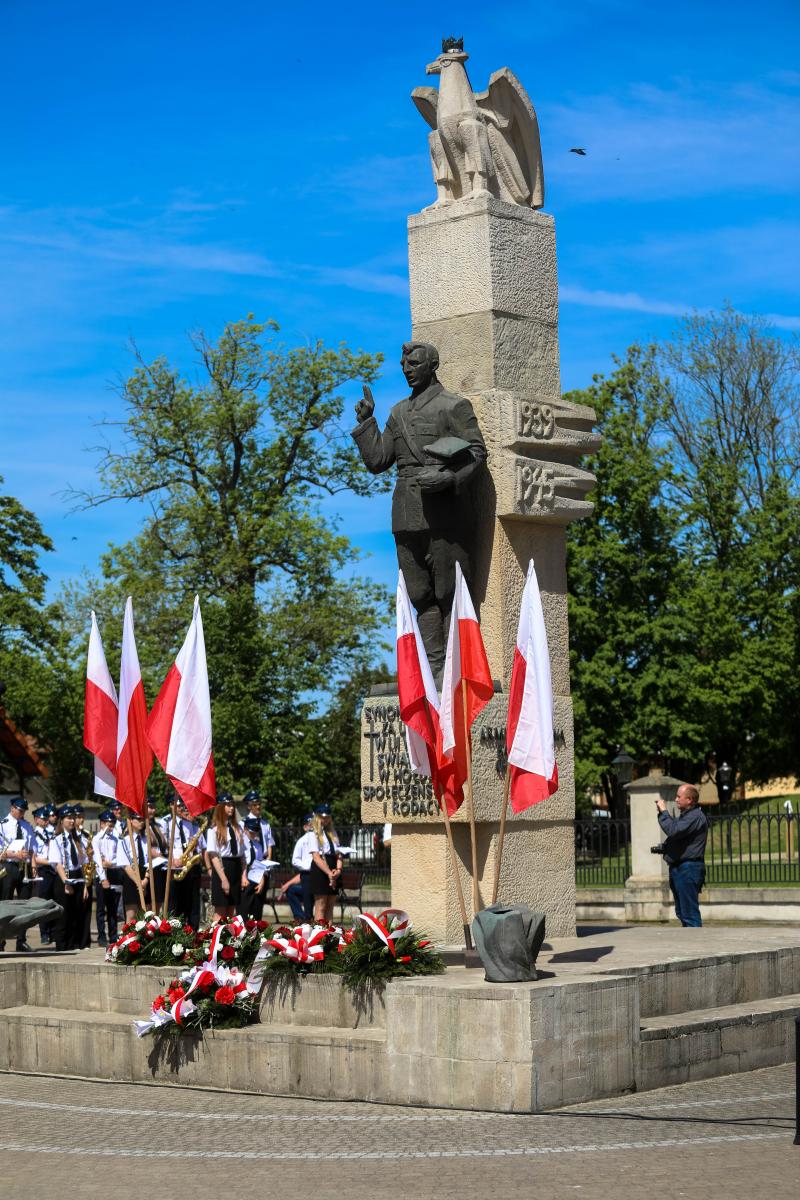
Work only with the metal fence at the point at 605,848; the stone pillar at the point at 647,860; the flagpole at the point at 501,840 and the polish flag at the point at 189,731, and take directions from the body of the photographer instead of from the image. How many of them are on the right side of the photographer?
2

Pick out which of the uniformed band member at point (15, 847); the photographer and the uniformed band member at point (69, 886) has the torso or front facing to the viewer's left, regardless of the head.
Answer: the photographer

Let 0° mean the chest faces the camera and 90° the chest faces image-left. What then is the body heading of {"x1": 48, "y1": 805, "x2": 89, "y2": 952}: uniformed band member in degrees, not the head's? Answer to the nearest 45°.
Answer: approximately 315°

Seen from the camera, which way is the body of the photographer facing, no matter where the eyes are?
to the viewer's left

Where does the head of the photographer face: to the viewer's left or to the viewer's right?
to the viewer's left

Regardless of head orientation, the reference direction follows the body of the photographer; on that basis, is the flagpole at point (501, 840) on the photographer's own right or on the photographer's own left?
on the photographer's own left

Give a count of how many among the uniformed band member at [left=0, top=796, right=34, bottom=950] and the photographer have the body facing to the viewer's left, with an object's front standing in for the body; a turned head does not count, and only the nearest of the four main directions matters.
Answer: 1
